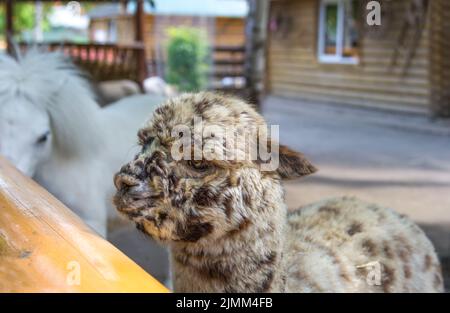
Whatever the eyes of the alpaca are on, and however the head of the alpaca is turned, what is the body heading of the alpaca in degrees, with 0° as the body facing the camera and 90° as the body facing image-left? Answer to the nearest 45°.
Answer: approximately 45°

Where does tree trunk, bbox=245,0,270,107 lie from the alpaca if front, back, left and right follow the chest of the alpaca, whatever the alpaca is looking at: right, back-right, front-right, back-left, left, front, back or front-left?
back-right

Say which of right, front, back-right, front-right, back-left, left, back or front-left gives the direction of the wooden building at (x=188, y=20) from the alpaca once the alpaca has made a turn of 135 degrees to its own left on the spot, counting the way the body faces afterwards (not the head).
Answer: left

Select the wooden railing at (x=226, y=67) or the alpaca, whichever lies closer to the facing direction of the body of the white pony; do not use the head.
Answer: the alpaca

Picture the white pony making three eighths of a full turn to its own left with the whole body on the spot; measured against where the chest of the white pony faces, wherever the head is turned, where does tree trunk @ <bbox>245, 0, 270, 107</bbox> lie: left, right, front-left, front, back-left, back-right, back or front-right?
front-left

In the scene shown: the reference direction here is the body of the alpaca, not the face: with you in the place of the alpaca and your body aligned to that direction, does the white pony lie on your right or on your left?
on your right

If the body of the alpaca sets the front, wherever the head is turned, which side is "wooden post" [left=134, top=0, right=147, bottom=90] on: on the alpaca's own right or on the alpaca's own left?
on the alpaca's own right

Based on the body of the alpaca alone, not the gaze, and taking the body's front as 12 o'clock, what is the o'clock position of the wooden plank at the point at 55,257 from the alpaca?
The wooden plank is roughly at 11 o'clock from the alpaca.

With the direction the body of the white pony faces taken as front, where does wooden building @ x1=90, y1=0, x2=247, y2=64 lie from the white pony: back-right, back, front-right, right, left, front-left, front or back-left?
back-right

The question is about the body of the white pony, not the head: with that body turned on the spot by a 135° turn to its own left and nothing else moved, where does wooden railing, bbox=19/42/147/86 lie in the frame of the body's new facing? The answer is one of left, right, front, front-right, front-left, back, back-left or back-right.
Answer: left

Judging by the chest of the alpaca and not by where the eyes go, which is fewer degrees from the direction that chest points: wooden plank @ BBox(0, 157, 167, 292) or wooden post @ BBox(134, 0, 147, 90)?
the wooden plank

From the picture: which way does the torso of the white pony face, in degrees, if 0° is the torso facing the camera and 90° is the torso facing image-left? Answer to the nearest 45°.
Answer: approximately 45°

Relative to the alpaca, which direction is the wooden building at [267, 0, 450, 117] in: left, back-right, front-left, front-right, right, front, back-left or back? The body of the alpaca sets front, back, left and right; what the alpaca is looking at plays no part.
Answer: back-right
